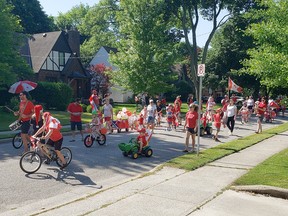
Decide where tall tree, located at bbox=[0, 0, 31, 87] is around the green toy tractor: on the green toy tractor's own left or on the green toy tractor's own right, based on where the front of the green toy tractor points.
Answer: on the green toy tractor's own right

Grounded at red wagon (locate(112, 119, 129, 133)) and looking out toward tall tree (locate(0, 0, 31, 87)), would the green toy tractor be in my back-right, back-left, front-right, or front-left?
back-left

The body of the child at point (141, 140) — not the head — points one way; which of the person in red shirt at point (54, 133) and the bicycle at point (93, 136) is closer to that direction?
the person in red shirt

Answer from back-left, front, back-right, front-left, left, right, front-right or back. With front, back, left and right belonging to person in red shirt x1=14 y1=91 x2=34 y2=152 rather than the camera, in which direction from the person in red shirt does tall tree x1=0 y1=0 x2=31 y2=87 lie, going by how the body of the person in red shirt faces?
back-right

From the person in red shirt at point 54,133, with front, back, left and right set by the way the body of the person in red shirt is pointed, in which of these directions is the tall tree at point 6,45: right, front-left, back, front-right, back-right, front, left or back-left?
right

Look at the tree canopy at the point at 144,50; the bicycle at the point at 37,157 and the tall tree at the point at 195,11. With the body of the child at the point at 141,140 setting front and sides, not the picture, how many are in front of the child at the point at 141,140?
1

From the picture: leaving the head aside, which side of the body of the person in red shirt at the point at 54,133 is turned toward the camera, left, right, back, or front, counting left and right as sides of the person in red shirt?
left

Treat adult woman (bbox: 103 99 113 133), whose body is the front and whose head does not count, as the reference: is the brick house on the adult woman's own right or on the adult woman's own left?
on the adult woman's own right

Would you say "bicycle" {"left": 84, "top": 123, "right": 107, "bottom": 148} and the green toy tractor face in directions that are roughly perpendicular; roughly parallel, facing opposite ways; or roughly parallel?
roughly parallel

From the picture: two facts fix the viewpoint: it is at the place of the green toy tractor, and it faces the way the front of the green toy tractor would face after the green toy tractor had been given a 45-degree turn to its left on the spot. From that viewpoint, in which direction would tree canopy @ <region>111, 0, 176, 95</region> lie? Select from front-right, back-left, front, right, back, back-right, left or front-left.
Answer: back

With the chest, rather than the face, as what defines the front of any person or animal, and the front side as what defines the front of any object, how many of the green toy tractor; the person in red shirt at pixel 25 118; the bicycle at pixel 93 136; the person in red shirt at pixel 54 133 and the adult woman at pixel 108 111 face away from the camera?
0

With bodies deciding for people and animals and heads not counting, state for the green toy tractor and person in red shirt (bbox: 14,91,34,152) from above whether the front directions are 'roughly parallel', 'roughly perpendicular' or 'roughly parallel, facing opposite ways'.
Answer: roughly parallel

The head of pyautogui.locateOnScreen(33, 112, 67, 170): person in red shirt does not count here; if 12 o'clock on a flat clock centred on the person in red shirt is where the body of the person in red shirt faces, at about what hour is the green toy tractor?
The green toy tractor is roughly at 5 o'clock from the person in red shirt.

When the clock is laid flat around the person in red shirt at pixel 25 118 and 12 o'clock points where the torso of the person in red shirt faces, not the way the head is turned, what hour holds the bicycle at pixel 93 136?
The bicycle is roughly at 7 o'clock from the person in red shirt.

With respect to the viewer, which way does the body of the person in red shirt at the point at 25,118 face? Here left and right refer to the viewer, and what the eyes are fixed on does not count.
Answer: facing the viewer and to the left of the viewer

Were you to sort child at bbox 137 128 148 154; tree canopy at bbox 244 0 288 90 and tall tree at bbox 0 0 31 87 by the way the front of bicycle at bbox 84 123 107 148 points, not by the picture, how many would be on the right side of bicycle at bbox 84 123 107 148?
1

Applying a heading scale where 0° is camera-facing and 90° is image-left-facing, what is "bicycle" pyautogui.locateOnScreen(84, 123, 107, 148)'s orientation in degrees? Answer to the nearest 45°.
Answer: approximately 45°
